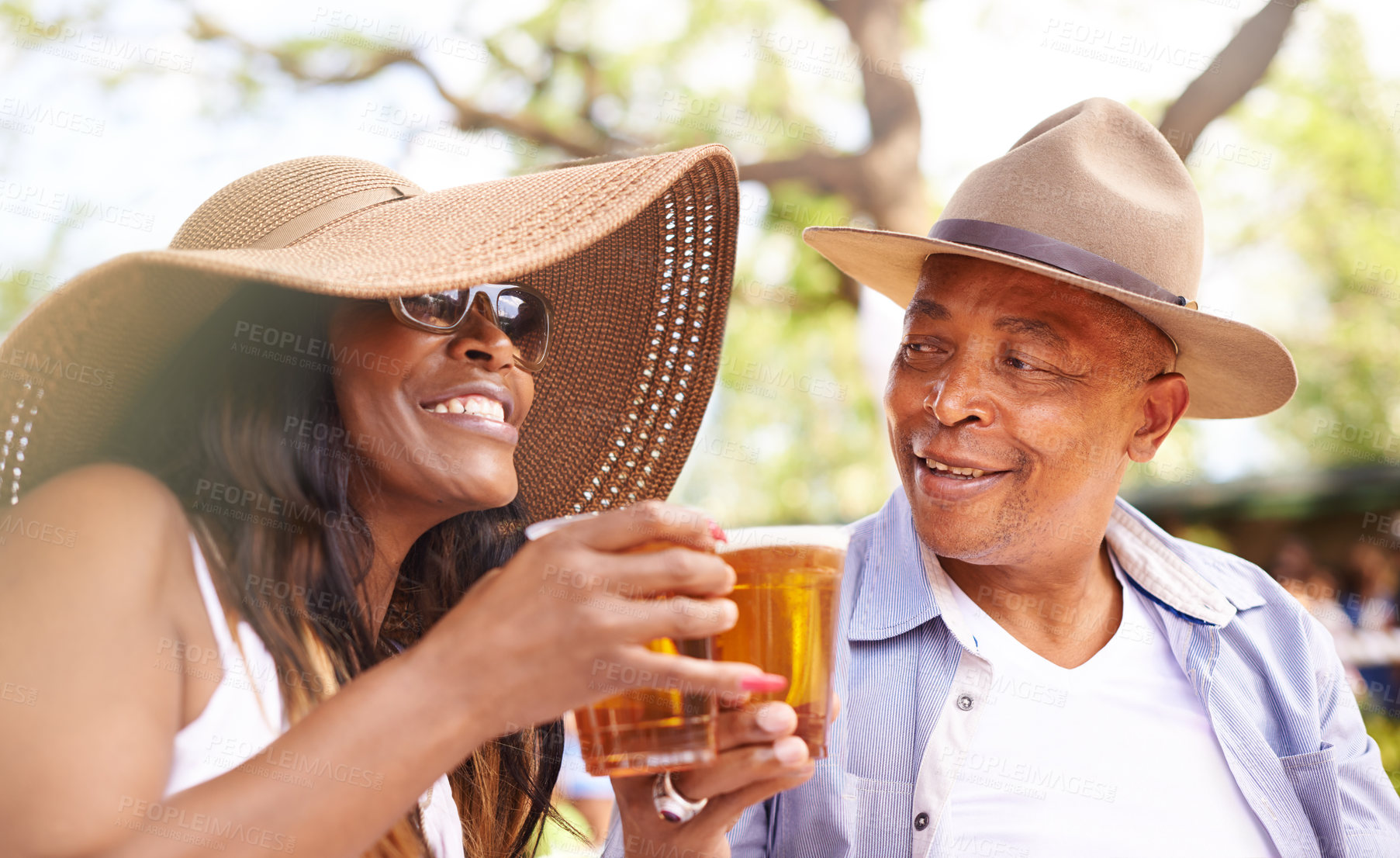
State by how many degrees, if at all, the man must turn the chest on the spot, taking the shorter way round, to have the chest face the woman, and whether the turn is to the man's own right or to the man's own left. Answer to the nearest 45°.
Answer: approximately 45° to the man's own right

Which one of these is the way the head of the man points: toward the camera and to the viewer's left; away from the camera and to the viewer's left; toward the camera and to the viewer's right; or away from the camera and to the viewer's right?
toward the camera and to the viewer's left

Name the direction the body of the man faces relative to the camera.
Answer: toward the camera

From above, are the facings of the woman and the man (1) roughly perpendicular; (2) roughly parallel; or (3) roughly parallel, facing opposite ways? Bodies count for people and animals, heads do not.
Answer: roughly perpendicular

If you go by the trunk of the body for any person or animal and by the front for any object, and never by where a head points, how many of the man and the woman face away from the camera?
0

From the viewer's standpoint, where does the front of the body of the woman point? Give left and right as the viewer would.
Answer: facing the viewer and to the right of the viewer
